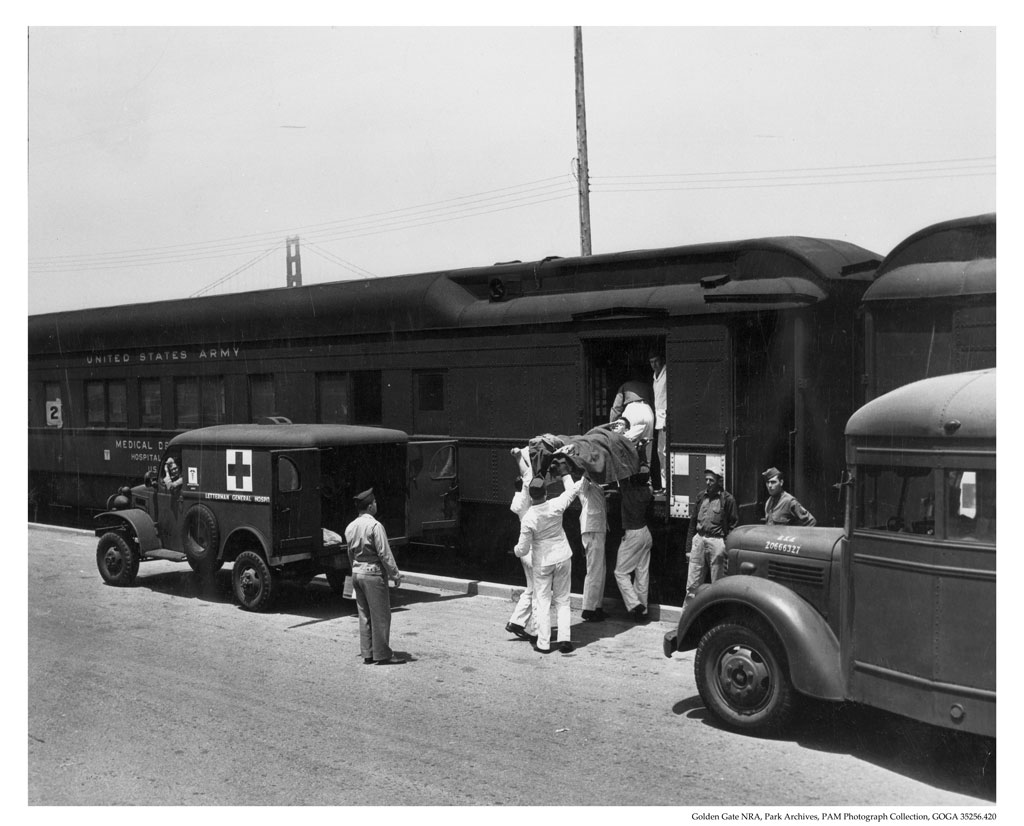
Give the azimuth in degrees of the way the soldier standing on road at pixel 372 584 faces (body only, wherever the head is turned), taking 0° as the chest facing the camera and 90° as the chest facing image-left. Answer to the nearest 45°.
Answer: approximately 225°

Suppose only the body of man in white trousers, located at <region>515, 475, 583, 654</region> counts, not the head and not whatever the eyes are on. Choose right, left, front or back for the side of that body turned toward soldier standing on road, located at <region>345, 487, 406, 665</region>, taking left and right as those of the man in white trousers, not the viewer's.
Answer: left

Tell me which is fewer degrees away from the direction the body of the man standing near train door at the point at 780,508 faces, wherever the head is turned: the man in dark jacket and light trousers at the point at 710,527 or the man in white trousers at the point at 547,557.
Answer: the man in white trousers

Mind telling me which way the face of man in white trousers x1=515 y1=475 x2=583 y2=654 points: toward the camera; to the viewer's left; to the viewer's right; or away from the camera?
away from the camera

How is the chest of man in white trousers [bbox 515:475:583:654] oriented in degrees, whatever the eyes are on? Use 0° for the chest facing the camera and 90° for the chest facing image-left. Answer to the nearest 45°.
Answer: approximately 180°

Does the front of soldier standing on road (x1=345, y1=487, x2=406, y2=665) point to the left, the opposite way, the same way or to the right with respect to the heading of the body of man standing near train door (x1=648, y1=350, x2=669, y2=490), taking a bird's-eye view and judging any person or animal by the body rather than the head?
the opposite way

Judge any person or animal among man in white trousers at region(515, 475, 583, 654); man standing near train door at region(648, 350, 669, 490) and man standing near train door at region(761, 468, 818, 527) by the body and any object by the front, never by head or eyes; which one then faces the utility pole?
the man in white trousers

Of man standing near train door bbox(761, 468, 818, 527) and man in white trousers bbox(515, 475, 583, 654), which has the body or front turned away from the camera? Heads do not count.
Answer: the man in white trousers

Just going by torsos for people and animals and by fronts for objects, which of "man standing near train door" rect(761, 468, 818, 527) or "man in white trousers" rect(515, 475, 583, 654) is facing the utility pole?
the man in white trousers

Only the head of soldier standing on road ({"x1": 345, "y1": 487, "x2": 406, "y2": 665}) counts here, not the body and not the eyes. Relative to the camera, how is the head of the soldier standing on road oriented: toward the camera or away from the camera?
away from the camera

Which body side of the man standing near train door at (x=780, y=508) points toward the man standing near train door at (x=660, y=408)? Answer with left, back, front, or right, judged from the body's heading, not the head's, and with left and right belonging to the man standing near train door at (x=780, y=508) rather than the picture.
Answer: right

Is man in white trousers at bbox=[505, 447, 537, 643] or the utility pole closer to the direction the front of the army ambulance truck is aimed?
the utility pole
